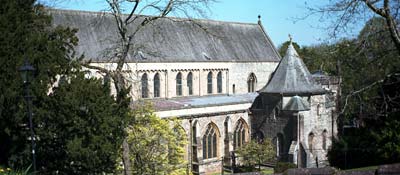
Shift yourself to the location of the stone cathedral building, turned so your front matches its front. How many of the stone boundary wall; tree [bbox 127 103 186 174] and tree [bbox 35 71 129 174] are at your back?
0

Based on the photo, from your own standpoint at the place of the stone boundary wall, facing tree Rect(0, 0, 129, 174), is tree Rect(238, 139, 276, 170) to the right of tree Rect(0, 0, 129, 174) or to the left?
right

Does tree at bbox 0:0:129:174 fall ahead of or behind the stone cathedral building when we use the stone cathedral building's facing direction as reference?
ahead

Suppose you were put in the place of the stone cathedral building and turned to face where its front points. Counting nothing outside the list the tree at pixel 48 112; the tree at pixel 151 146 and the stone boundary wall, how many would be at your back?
0

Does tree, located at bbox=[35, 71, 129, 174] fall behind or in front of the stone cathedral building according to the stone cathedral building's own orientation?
in front

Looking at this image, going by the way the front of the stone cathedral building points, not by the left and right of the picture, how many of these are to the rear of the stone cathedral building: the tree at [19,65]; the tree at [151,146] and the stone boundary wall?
0

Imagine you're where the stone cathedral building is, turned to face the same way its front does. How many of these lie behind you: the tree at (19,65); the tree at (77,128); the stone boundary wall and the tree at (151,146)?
0
